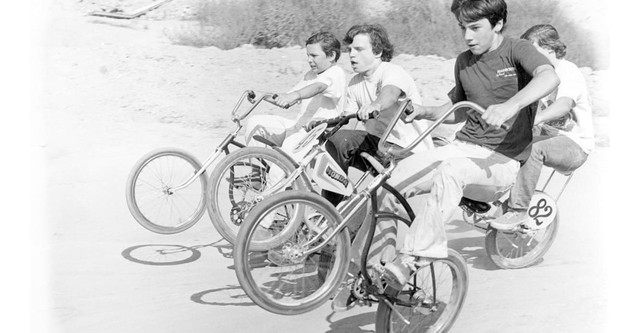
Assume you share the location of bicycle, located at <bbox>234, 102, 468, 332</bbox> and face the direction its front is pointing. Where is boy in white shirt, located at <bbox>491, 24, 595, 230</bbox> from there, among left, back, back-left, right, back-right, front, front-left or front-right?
back

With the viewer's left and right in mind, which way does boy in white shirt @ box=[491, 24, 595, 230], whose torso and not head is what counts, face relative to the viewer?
facing to the left of the viewer

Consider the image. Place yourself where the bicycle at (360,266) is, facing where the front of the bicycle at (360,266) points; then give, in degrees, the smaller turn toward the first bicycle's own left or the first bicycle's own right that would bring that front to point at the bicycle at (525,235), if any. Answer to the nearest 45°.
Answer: approximately 180°

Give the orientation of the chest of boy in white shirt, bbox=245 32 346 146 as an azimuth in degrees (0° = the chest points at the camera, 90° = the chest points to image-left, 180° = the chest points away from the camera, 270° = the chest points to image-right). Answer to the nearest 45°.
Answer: approximately 90°

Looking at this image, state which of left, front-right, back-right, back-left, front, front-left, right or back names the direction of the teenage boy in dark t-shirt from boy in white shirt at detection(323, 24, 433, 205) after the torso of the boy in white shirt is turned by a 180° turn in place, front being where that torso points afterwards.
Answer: right

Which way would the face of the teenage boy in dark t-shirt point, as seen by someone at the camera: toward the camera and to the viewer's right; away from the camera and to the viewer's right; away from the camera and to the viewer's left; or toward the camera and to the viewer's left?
toward the camera and to the viewer's left

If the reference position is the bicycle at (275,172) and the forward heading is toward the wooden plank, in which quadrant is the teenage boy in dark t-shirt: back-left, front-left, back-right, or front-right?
back-right

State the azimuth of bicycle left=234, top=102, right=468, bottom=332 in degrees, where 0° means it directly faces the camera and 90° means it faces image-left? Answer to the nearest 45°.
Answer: approximately 45°

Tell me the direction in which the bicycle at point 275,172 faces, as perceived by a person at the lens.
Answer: facing to the left of the viewer

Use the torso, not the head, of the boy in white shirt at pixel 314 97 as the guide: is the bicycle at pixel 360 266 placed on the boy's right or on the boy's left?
on the boy's left
